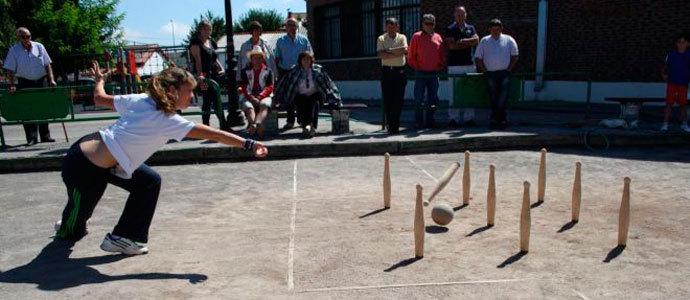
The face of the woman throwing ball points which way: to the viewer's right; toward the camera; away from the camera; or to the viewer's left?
to the viewer's right

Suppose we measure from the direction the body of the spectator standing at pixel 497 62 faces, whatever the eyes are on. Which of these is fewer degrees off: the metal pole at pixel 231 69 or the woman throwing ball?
the woman throwing ball

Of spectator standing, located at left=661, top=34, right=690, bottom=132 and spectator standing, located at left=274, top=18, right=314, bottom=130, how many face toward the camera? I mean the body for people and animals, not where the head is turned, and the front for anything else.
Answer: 2

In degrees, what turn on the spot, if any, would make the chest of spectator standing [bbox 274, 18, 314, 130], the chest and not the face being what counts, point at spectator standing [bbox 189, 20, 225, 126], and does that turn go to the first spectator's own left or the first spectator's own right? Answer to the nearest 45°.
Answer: approximately 90° to the first spectator's own right

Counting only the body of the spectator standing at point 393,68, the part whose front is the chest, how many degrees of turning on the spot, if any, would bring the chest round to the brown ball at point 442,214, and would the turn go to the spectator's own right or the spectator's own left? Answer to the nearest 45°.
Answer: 0° — they already face it

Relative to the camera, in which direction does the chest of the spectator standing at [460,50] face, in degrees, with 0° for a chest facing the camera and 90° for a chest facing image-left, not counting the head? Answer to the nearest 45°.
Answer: approximately 0°

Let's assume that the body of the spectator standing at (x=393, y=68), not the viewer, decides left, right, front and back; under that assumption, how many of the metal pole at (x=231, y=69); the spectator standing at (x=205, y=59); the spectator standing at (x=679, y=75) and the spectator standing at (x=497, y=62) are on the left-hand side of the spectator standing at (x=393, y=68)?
2
